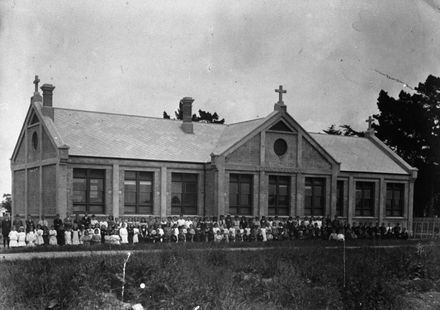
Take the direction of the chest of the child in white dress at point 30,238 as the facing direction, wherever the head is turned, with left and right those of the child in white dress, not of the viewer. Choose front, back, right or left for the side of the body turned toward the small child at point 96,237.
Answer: left

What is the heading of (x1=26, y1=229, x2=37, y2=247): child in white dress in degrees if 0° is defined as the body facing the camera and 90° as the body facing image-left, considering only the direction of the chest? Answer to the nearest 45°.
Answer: approximately 0°

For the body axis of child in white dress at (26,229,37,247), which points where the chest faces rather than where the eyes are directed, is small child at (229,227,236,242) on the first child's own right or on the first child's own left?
on the first child's own left

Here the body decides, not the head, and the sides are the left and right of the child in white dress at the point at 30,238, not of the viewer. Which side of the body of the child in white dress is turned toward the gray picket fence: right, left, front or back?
left
